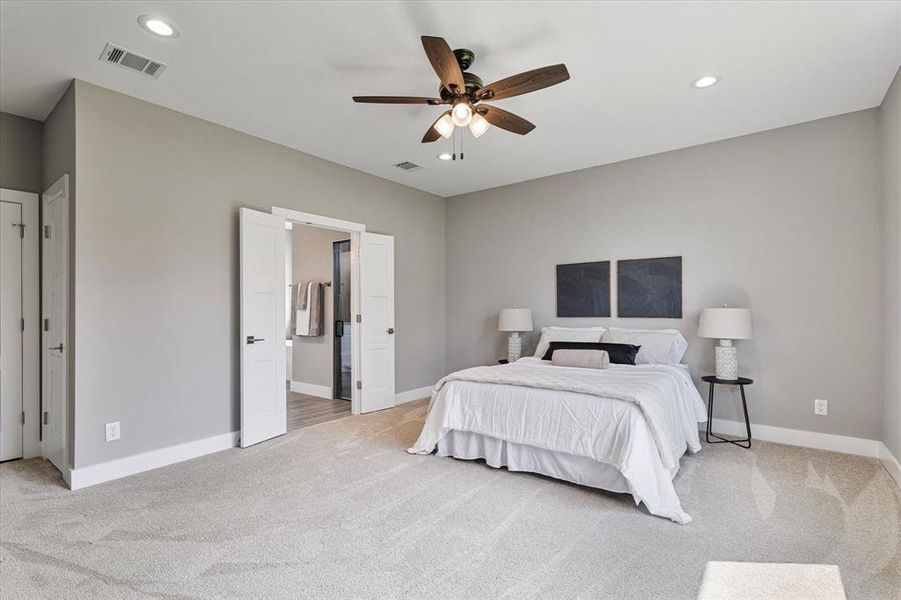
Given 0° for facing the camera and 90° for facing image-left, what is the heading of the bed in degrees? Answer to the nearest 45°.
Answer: approximately 45°

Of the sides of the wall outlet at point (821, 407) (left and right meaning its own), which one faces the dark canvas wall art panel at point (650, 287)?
right

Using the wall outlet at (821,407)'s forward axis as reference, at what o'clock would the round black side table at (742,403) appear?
The round black side table is roughly at 2 o'clock from the wall outlet.

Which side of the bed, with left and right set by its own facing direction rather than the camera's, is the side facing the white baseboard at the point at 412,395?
right

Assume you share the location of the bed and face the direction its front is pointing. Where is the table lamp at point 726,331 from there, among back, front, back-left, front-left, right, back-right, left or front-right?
back

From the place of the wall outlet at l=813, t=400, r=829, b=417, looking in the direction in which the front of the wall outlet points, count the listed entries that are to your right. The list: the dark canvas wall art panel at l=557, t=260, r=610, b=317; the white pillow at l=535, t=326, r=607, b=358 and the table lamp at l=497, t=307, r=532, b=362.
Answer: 3

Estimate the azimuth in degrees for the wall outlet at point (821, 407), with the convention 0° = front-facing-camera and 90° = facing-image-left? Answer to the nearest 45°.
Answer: approximately 0°

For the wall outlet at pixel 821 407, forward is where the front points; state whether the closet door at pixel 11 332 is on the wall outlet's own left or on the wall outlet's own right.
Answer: on the wall outlet's own right
